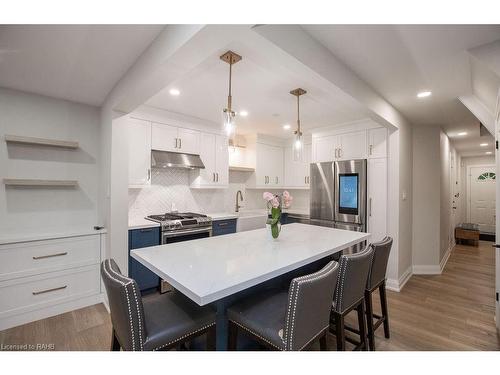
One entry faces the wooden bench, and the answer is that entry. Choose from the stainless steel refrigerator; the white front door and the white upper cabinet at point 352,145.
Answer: the white front door

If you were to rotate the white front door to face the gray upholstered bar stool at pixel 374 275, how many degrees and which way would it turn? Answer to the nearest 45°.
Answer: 0° — it already faces it

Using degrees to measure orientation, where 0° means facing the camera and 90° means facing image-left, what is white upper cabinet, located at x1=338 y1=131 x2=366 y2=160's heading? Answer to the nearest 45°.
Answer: approximately 45°

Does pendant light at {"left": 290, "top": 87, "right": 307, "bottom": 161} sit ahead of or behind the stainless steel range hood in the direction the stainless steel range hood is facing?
ahead

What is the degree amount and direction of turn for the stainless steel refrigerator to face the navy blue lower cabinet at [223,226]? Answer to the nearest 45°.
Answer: approximately 45° to its right

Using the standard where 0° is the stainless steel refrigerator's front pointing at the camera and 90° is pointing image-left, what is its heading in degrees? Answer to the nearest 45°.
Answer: approximately 45°
